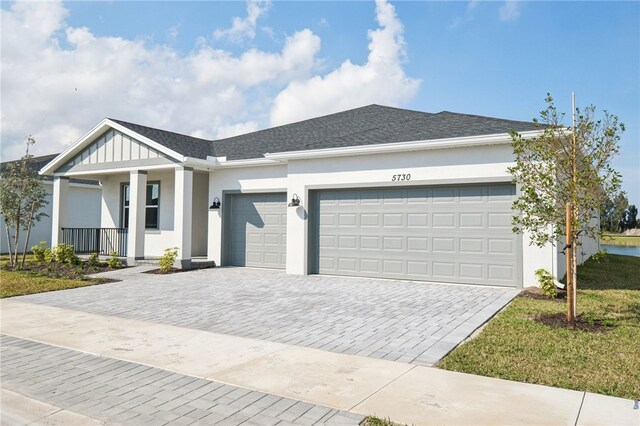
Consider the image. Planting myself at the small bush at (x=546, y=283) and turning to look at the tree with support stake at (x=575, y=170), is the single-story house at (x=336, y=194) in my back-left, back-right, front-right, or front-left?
back-right

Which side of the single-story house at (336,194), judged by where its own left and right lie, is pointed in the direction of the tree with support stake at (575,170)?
left

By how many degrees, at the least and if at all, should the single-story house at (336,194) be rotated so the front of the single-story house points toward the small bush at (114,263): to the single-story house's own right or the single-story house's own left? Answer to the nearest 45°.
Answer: approximately 45° to the single-story house's own right

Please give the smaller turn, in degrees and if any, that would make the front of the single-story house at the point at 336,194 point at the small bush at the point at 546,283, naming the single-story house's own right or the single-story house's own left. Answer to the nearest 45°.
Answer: approximately 90° to the single-story house's own left

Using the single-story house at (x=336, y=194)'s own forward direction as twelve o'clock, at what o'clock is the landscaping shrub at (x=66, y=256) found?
The landscaping shrub is roughly at 2 o'clock from the single-story house.

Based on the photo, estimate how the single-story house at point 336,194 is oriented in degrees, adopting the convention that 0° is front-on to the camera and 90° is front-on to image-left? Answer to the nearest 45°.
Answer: approximately 45°

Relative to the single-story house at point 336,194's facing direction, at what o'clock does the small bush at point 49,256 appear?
The small bush is roughly at 2 o'clock from the single-story house.

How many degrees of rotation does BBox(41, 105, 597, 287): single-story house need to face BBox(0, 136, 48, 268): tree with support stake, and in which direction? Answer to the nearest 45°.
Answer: approximately 45° to its right
